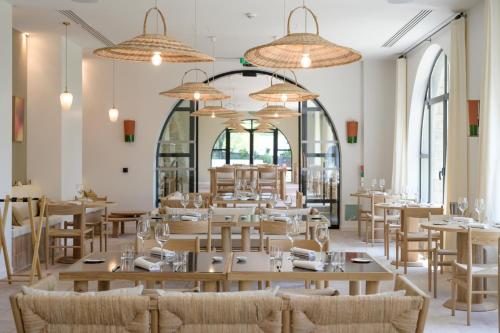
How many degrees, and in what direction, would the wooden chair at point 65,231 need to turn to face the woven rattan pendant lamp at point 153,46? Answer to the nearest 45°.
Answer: approximately 135° to its right

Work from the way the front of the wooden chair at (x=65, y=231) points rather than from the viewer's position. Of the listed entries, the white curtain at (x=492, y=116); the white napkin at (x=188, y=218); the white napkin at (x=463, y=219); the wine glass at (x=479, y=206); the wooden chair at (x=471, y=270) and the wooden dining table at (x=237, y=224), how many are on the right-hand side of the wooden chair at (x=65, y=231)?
6

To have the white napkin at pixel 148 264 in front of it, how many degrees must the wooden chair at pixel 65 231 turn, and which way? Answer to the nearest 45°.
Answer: approximately 135° to its right

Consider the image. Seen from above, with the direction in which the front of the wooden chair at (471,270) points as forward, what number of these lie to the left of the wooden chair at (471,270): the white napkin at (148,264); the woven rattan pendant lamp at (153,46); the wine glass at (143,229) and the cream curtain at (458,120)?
3

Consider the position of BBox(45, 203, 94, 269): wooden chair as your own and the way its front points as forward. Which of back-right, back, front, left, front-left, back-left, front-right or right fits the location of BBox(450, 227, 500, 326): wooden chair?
right

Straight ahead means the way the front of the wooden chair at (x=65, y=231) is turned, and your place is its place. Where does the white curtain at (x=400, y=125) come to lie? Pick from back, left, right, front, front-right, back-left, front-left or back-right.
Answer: front-right

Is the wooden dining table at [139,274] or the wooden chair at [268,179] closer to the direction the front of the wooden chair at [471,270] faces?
the wooden chair

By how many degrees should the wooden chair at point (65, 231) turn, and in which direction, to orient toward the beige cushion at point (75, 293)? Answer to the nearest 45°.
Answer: approximately 135° to its right

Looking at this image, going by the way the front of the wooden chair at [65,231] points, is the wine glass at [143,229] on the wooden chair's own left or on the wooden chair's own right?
on the wooden chair's own right

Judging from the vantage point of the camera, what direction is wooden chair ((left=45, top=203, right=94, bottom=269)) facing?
facing away from the viewer and to the right of the viewer

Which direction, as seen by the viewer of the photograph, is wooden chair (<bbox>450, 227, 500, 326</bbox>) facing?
facing away from the viewer and to the left of the viewer

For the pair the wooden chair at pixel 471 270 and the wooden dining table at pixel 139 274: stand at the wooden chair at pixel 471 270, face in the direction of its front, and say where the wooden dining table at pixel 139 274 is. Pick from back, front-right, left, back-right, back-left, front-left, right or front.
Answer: left

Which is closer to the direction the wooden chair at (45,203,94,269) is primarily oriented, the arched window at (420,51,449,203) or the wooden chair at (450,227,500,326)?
the arched window
